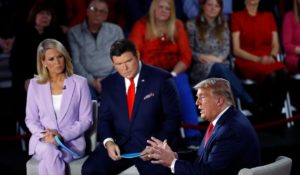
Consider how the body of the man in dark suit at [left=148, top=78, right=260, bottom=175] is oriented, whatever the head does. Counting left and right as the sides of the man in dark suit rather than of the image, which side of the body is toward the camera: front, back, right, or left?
left

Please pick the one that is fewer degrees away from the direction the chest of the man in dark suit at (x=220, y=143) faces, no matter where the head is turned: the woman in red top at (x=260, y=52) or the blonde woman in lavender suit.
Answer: the blonde woman in lavender suit

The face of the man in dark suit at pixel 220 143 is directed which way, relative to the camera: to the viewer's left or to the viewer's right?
to the viewer's left

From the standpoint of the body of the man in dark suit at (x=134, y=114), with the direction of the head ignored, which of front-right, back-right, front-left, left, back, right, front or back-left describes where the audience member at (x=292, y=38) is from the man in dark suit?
back-left

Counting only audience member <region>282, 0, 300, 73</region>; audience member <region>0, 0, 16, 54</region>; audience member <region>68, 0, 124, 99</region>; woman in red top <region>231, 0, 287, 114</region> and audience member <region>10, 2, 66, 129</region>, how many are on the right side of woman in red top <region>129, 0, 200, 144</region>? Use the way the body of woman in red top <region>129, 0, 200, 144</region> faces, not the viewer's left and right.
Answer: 3

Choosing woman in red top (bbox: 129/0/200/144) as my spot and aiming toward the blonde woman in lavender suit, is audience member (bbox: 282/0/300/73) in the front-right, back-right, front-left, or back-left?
back-left

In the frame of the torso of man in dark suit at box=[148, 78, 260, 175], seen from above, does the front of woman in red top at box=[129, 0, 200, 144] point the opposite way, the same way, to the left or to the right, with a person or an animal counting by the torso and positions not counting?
to the left

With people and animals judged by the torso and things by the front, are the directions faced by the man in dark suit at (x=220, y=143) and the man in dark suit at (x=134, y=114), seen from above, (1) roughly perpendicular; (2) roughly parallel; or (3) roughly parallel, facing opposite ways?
roughly perpendicular

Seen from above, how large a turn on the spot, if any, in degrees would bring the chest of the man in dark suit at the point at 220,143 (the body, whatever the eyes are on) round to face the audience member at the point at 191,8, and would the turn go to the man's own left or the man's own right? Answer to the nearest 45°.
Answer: approximately 90° to the man's own right
